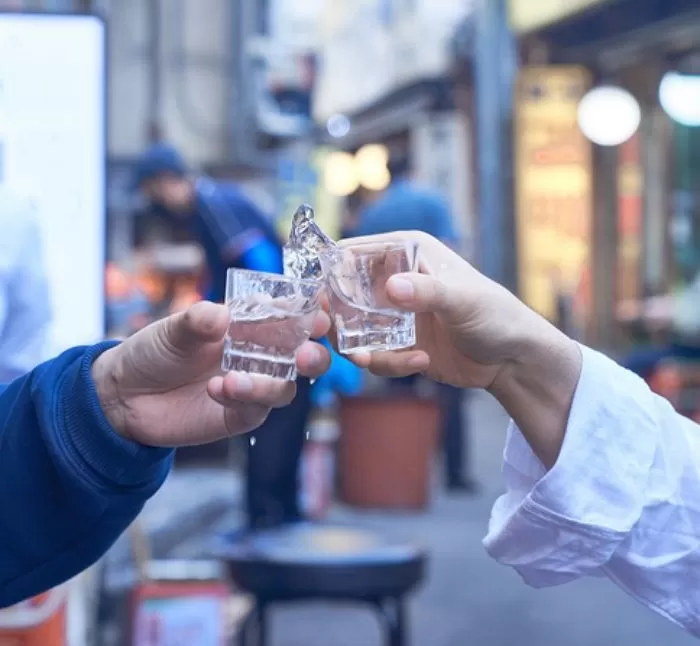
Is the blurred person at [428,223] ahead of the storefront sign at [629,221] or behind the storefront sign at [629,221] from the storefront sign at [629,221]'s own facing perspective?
ahead

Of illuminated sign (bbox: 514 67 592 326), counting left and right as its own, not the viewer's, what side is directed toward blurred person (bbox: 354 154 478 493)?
front

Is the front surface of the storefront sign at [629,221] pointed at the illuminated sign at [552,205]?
no

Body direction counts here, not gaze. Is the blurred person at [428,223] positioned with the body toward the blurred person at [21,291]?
no

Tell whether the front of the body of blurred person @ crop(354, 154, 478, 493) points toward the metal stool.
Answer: no

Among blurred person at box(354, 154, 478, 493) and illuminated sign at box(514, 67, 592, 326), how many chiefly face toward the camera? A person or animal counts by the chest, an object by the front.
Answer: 1

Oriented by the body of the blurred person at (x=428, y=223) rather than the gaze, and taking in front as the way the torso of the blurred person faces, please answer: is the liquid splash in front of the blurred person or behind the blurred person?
behind

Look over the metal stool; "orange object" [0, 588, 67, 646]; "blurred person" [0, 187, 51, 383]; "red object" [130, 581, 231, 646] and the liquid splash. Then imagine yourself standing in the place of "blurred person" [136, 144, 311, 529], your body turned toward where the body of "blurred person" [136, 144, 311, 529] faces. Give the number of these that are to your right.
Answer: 0

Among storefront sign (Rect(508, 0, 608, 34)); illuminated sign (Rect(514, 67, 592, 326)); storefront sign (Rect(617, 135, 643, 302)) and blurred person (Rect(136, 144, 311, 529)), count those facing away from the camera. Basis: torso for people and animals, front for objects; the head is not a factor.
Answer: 0

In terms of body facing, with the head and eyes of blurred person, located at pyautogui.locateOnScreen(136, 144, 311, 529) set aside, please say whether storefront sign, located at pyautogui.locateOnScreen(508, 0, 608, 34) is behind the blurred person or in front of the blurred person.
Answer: behind

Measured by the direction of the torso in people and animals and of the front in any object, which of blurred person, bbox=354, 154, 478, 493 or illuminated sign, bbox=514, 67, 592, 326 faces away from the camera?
the blurred person

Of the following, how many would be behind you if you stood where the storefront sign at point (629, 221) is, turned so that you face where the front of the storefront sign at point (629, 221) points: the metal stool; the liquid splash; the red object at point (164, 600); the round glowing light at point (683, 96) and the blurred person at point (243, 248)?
0

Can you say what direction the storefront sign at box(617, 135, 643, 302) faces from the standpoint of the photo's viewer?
facing the viewer and to the left of the viewer

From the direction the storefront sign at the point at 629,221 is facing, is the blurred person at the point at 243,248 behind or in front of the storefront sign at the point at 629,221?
in front

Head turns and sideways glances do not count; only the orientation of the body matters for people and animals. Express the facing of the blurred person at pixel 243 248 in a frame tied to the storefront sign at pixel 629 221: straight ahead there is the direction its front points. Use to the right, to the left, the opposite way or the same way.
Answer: the same way
